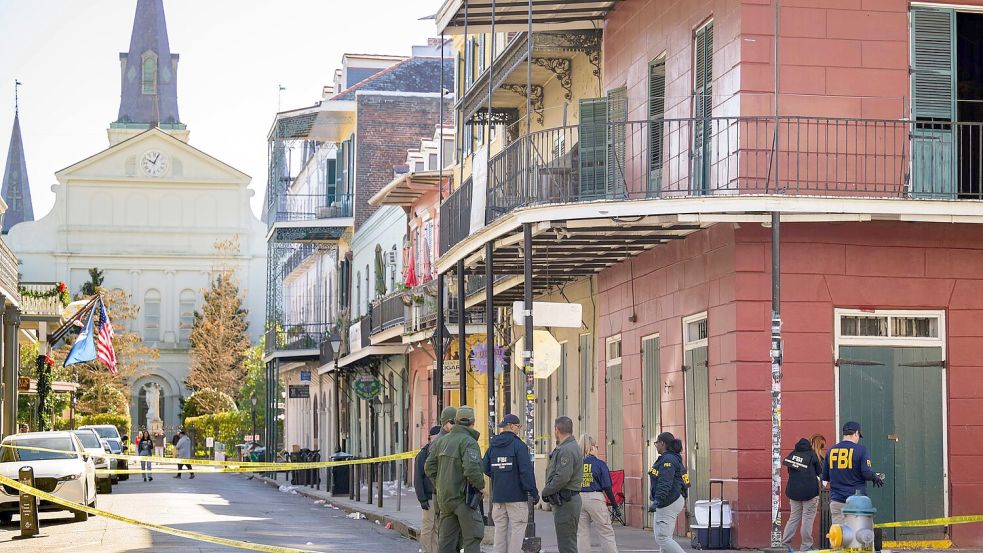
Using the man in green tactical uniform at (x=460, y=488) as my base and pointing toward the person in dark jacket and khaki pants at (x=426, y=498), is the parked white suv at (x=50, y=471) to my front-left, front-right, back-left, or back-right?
front-left

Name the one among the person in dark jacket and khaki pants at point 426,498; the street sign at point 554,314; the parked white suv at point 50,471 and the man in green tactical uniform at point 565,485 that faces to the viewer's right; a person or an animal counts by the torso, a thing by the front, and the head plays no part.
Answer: the person in dark jacket and khaki pants

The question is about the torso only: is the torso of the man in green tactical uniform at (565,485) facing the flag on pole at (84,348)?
no

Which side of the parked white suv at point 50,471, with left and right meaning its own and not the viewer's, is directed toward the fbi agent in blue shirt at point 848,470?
left

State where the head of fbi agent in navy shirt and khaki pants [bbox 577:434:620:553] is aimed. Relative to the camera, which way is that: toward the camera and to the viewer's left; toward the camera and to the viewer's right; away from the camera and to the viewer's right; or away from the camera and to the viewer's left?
away from the camera and to the viewer's right

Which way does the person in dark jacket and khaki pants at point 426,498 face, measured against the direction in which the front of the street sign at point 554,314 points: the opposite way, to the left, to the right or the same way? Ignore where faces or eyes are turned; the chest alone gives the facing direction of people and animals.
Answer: to the left

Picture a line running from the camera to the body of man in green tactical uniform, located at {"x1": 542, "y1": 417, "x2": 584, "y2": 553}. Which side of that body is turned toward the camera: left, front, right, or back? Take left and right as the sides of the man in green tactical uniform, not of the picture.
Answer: left

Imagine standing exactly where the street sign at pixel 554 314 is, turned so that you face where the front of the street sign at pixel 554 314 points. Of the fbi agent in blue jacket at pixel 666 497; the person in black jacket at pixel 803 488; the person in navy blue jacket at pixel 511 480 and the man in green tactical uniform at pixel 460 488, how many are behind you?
0

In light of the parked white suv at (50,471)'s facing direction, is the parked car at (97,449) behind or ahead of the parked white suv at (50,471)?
behind

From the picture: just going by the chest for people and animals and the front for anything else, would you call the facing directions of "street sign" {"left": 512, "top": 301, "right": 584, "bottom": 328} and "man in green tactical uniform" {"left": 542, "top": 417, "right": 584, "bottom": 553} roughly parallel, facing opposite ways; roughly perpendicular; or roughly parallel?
roughly perpendicular

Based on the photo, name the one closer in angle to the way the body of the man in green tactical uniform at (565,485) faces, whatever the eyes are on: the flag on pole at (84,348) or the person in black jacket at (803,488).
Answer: the flag on pole
